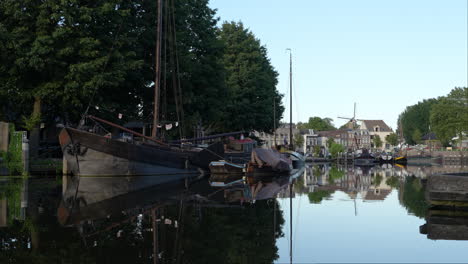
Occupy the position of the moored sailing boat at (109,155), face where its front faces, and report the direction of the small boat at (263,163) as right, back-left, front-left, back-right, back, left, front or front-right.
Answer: back

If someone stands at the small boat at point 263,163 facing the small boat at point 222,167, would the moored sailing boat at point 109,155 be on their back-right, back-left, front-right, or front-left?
front-left

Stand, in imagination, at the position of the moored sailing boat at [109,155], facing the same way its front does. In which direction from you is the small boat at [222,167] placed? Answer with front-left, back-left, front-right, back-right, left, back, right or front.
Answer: back

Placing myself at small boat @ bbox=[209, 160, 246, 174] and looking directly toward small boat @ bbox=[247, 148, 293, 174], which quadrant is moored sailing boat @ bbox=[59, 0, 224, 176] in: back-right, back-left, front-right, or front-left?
back-right

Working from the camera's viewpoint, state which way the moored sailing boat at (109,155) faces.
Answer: facing the viewer and to the left of the viewer
